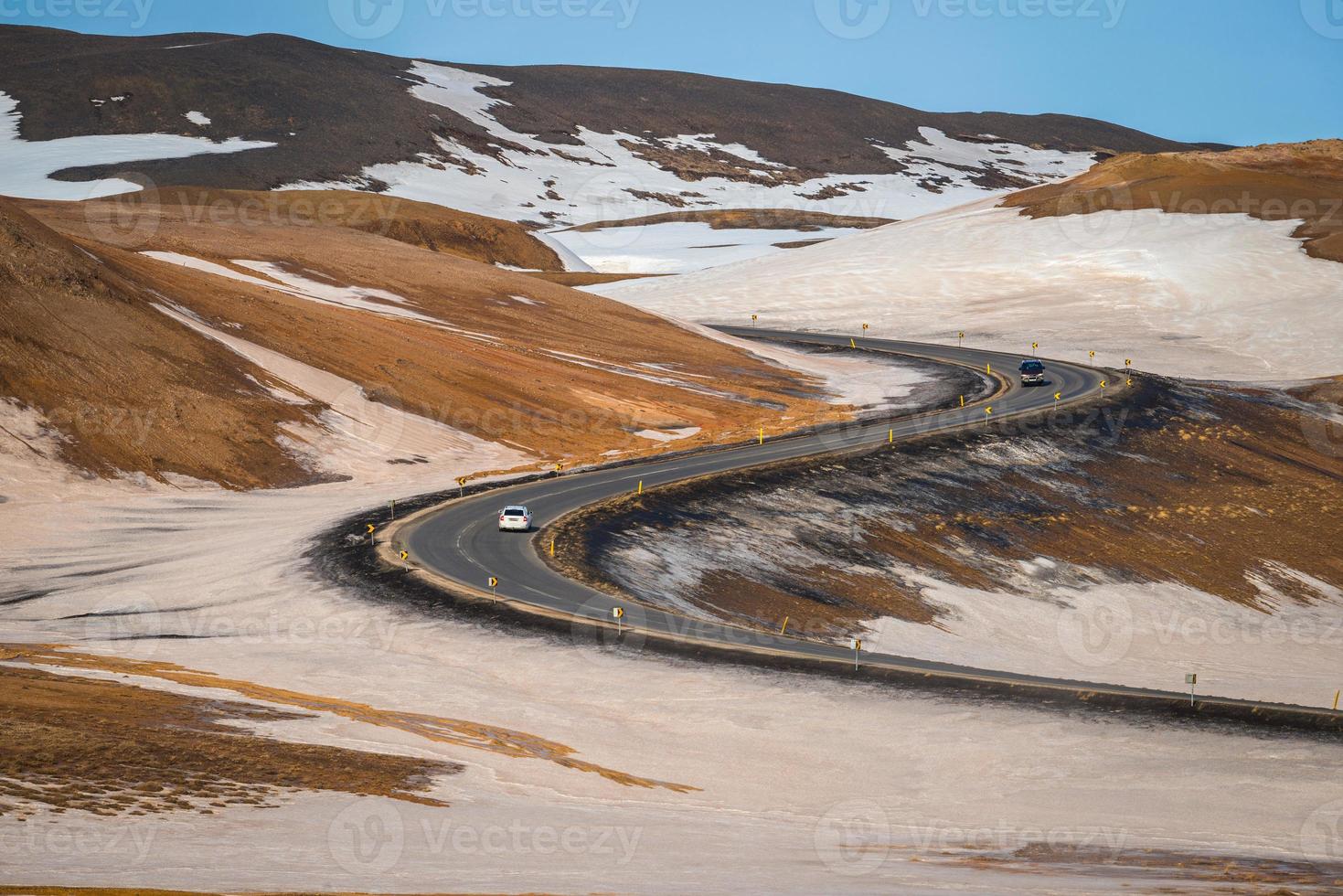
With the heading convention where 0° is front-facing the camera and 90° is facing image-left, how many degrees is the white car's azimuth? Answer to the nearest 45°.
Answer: approximately 180°
